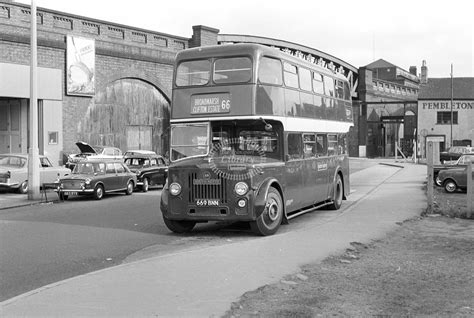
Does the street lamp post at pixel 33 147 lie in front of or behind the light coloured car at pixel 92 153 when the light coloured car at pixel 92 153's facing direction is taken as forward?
in front

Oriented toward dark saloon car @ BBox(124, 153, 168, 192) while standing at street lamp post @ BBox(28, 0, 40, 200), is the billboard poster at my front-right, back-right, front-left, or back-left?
front-left

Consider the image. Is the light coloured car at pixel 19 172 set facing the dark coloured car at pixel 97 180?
no

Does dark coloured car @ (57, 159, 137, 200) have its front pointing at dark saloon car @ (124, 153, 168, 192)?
no

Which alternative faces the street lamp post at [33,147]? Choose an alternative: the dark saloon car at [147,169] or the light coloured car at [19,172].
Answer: the dark saloon car

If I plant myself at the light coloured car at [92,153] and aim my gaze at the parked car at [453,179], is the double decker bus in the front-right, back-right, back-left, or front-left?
front-right

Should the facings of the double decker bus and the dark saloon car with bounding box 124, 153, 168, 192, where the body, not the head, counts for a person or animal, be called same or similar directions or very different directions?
same or similar directions

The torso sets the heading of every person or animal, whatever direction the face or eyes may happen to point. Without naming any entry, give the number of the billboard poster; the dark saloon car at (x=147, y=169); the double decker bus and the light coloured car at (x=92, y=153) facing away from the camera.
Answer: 0

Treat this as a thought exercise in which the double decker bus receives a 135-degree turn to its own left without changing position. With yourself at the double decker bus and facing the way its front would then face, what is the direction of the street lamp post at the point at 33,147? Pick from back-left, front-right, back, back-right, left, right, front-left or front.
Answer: back-left

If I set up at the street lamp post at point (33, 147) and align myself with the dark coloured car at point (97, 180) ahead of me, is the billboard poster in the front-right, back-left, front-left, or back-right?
front-left

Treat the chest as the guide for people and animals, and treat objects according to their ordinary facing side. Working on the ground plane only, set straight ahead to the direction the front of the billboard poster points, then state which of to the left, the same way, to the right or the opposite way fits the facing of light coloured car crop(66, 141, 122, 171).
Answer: to the right

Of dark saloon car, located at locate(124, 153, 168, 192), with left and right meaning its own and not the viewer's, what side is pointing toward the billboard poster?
right

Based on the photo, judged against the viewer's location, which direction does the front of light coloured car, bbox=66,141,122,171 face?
facing the viewer and to the left of the viewer
